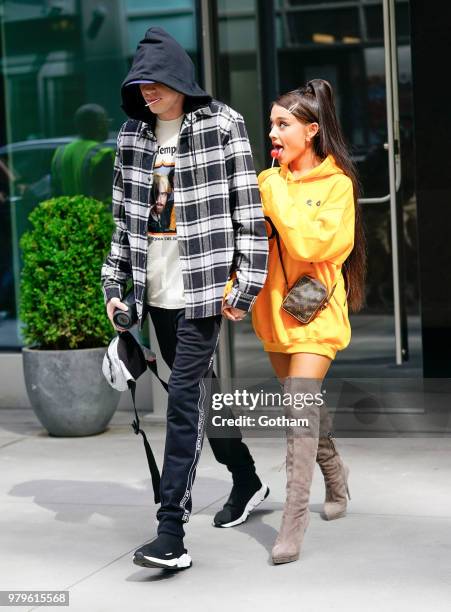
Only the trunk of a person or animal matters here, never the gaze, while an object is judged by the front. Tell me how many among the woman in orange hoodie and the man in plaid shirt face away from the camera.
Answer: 0

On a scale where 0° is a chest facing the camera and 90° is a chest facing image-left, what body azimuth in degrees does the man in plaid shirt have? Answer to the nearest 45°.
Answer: approximately 45°

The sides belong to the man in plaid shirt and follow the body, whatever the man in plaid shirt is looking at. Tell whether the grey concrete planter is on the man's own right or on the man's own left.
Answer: on the man's own right

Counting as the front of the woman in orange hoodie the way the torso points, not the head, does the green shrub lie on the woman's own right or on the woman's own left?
on the woman's own right

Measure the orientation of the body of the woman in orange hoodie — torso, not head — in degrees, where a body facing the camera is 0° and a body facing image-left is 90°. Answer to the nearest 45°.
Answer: approximately 45°

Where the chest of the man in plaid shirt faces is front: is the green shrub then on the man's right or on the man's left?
on the man's right
